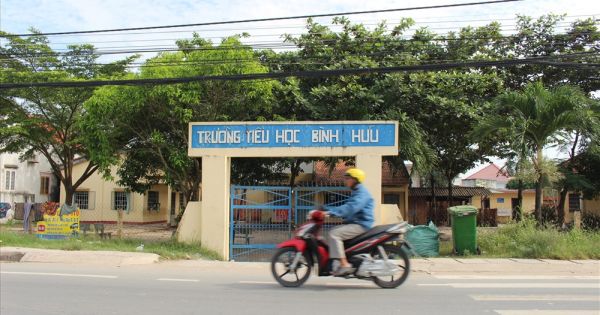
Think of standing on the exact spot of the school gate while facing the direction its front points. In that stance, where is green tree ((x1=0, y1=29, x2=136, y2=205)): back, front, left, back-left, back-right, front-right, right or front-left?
back-right

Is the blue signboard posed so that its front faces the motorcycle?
yes

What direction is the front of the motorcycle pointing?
to the viewer's left

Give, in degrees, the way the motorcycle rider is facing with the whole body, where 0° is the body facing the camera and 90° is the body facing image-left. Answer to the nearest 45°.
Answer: approximately 90°

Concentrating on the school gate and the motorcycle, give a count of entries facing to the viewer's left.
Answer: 1

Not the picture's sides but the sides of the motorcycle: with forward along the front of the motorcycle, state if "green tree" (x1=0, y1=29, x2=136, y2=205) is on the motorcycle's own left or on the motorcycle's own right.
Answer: on the motorcycle's own right

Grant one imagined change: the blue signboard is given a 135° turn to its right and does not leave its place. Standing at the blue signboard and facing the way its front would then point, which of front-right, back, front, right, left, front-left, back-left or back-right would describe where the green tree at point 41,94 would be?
front

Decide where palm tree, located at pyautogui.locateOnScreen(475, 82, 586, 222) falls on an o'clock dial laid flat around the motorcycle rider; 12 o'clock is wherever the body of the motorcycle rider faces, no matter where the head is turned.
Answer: The palm tree is roughly at 4 o'clock from the motorcycle rider.

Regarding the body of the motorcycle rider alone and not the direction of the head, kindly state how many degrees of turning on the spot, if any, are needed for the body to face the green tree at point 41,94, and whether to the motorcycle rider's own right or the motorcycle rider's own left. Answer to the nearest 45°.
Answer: approximately 45° to the motorcycle rider's own right

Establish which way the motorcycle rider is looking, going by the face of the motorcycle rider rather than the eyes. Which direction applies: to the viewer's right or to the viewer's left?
to the viewer's left

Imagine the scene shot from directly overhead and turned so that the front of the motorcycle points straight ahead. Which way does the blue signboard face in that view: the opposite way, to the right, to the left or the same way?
to the left
